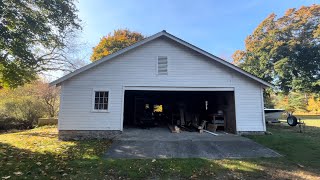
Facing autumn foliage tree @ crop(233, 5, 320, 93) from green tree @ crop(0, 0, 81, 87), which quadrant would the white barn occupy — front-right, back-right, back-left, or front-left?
front-right

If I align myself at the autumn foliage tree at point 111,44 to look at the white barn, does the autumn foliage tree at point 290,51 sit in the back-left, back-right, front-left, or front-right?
front-left

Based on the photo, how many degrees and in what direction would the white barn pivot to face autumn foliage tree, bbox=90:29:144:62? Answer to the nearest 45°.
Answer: approximately 180°

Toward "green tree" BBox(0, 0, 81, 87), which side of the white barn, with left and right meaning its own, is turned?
right

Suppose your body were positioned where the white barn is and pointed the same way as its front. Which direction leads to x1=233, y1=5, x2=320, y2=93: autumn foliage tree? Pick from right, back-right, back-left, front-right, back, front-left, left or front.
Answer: back-left

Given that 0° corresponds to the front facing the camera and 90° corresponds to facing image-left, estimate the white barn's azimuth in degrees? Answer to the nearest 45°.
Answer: approximately 0°
